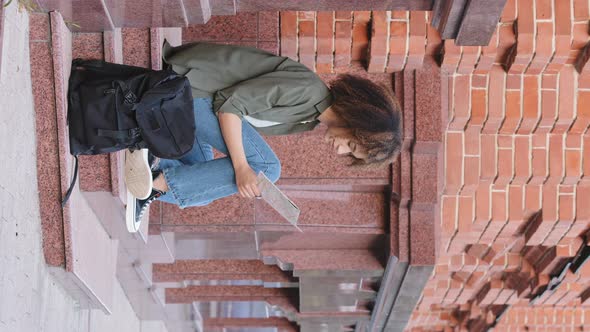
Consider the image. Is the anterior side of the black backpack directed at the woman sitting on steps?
no

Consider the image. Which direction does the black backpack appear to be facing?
toward the camera
